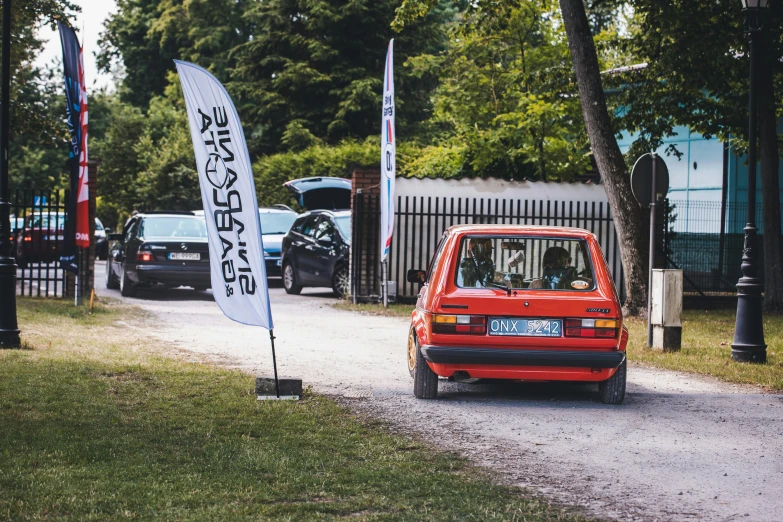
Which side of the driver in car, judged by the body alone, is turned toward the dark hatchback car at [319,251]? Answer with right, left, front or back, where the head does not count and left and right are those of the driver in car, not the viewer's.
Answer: front

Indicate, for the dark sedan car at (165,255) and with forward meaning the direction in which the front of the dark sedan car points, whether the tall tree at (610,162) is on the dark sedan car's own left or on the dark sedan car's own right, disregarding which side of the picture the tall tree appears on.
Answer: on the dark sedan car's own right

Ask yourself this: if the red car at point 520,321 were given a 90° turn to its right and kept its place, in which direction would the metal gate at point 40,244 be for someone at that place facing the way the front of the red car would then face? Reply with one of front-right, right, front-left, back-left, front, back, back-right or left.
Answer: back-left

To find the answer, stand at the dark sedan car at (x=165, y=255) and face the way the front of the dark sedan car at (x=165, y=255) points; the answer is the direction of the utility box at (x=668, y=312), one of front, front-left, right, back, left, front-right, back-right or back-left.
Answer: back-right

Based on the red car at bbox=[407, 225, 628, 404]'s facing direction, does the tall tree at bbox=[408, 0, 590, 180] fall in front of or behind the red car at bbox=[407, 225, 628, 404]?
in front

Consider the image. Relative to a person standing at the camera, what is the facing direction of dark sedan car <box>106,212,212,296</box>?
facing away from the viewer

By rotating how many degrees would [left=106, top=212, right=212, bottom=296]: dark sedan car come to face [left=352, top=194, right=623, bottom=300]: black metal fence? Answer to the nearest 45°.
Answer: approximately 90° to its right

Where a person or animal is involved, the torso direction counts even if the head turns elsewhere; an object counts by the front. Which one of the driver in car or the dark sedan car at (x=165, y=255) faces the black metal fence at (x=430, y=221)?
the driver in car

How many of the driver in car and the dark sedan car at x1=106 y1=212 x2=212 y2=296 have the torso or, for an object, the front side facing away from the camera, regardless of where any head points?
2

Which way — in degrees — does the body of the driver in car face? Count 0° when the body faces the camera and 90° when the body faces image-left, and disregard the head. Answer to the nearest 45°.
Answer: approximately 180°

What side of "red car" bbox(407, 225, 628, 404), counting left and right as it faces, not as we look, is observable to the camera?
back

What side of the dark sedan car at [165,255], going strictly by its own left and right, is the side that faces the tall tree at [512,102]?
right
